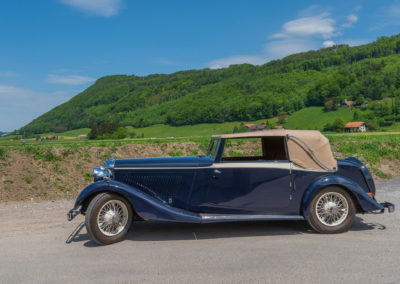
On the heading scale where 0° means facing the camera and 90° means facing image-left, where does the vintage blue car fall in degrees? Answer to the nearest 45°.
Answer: approximately 90°

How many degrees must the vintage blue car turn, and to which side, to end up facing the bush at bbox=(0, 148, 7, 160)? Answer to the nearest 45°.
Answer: approximately 45° to its right
